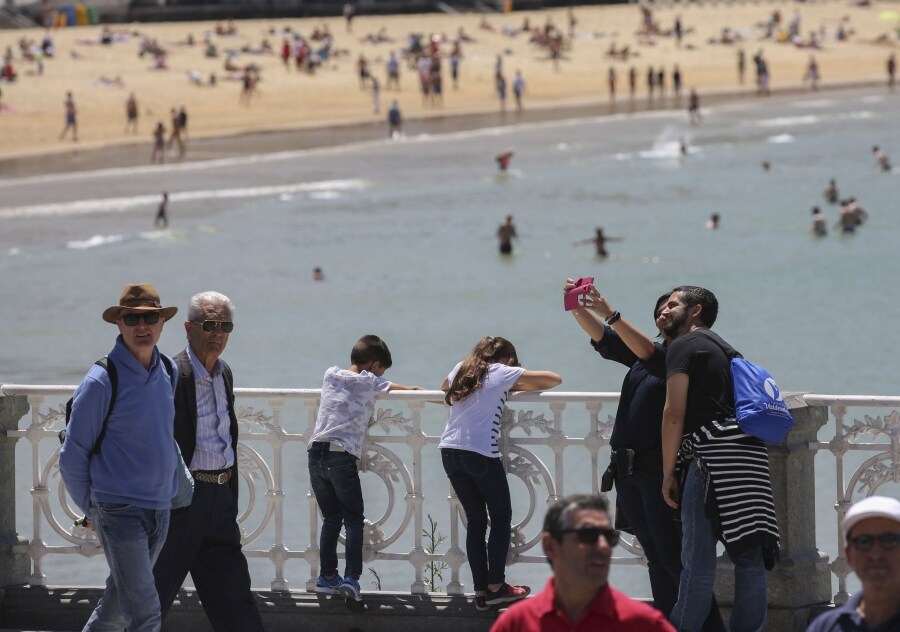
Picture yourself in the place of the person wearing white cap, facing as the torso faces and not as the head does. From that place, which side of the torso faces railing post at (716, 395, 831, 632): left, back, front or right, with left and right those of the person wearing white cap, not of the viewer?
back

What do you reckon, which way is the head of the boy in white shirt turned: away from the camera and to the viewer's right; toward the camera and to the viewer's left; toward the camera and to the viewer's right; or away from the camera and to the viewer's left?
away from the camera and to the viewer's right

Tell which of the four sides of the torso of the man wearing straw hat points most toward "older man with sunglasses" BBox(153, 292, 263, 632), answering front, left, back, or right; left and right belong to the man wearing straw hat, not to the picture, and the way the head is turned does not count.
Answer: left

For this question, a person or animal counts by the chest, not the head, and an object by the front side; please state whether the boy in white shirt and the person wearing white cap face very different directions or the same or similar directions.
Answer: very different directions

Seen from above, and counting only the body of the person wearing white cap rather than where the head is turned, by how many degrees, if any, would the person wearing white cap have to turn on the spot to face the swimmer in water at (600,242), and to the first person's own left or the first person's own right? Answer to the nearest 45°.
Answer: approximately 180°

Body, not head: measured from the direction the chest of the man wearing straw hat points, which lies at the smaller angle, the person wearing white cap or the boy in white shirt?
the person wearing white cap

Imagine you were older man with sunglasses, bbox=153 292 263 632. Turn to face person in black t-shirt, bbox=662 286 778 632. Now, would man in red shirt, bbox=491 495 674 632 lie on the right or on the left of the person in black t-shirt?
right

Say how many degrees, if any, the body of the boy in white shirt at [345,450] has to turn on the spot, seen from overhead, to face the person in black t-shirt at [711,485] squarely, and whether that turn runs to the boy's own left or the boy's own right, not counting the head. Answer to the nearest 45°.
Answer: approximately 90° to the boy's own right

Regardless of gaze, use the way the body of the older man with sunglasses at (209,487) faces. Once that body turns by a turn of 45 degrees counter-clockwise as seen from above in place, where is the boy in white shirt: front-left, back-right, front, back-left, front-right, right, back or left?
front-left

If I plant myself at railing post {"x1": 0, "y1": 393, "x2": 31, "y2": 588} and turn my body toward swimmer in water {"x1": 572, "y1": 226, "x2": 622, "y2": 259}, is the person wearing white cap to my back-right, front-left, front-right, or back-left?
back-right

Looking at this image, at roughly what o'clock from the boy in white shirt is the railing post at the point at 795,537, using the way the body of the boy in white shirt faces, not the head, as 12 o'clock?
The railing post is roughly at 2 o'clock from the boy in white shirt.

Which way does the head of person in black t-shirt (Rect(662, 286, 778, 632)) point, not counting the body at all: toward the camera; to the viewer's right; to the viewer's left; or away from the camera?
to the viewer's left

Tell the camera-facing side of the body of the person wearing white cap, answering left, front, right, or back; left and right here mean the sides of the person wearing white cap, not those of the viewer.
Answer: front

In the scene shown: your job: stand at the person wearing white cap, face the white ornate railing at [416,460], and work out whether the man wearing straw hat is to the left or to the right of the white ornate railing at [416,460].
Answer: left

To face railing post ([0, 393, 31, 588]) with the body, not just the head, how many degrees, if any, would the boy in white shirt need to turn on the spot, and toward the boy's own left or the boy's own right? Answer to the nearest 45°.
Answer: approximately 135° to the boy's own left

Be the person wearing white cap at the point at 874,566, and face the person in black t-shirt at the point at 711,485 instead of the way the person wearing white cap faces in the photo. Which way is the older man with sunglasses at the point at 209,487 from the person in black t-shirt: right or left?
left

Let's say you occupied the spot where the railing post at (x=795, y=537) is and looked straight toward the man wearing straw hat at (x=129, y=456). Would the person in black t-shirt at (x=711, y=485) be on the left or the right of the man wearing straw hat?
left
